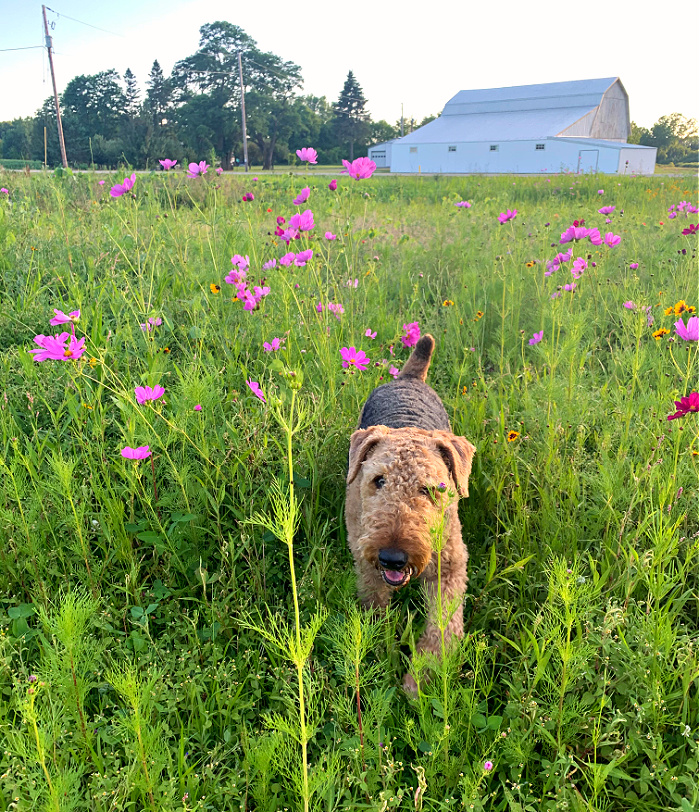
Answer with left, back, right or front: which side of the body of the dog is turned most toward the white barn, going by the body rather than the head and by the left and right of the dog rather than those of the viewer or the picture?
back

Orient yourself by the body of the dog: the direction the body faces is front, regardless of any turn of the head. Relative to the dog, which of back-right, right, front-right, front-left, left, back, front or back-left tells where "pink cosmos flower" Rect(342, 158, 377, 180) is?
back

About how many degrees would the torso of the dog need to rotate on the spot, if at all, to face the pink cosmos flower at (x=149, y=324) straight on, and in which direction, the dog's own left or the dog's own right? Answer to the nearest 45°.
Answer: approximately 135° to the dog's own right

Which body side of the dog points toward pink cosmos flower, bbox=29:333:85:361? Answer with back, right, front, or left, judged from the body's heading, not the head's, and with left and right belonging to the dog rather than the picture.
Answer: right

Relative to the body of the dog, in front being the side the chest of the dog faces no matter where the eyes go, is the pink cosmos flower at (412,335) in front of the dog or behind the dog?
behind

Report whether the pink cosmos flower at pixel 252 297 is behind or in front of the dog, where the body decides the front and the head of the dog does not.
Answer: behind
